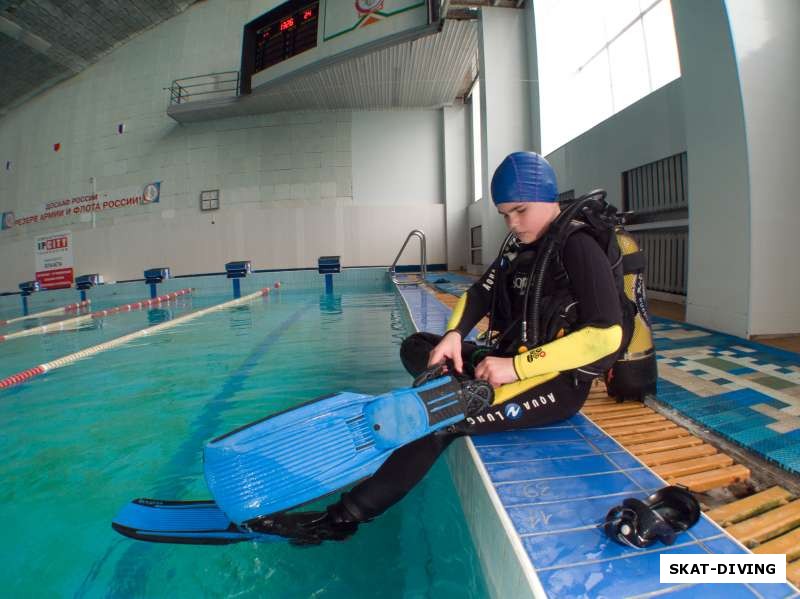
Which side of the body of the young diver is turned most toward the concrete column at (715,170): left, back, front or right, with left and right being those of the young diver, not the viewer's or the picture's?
back

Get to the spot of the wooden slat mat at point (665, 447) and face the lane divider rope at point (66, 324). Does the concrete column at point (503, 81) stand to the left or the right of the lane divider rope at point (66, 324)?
right

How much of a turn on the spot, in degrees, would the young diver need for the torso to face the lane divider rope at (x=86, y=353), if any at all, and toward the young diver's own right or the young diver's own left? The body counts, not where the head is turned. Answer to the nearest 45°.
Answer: approximately 90° to the young diver's own right

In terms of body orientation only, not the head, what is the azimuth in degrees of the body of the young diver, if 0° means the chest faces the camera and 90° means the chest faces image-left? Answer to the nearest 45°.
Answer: approximately 45°

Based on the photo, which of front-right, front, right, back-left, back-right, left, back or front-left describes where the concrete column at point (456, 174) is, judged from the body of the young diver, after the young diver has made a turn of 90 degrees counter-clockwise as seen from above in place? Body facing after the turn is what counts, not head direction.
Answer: back-left

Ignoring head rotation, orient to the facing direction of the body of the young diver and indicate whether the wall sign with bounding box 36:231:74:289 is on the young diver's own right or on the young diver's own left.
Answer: on the young diver's own right

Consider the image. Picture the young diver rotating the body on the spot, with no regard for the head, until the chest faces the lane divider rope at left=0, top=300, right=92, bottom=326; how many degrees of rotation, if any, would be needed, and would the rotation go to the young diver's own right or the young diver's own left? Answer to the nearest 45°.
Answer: approximately 90° to the young diver's own right
